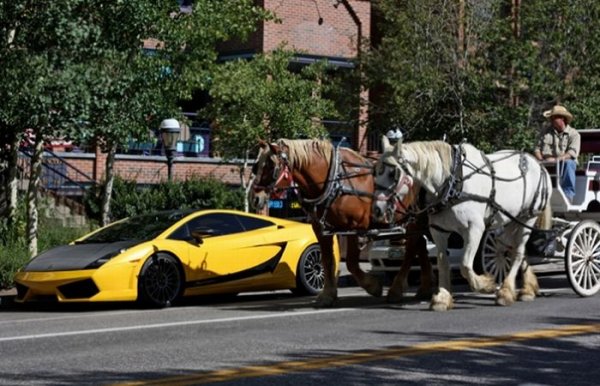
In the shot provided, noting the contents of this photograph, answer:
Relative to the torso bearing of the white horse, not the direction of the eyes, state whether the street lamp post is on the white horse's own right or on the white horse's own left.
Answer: on the white horse's own right

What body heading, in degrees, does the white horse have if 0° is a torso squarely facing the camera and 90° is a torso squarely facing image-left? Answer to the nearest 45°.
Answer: approximately 45°

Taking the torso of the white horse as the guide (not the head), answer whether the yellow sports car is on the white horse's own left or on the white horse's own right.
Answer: on the white horse's own right

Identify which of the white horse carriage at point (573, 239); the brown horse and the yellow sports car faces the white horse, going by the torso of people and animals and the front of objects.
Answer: the white horse carriage

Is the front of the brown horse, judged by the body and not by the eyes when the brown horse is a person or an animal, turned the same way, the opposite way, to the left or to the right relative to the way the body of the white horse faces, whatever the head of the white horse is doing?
the same way

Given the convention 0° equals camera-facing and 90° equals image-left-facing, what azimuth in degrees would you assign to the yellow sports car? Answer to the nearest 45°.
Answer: approximately 45°

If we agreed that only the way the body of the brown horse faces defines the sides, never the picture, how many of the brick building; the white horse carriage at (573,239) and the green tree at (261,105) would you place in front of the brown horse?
0

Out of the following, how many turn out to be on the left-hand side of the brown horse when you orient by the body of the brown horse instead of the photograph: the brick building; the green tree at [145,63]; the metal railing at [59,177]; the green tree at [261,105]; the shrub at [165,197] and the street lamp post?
0

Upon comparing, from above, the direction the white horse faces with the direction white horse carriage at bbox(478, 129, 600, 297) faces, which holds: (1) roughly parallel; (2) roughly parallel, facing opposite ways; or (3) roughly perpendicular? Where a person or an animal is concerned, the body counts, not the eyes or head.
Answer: roughly parallel

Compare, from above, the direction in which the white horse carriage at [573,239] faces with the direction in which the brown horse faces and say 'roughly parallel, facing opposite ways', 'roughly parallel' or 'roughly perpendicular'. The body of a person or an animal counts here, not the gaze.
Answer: roughly parallel

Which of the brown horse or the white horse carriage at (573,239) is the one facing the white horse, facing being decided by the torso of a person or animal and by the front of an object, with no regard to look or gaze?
the white horse carriage

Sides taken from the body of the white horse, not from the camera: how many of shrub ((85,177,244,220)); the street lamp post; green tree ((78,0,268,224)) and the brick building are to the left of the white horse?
0

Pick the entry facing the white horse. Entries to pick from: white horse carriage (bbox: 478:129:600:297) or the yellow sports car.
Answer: the white horse carriage

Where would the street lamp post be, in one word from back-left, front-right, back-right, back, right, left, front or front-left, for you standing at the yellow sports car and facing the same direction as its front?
back-right

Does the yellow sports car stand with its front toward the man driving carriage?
no

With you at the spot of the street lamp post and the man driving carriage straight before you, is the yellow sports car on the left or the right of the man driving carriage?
right

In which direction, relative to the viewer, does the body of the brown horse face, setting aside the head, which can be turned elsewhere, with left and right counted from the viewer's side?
facing the viewer and to the left of the viewer

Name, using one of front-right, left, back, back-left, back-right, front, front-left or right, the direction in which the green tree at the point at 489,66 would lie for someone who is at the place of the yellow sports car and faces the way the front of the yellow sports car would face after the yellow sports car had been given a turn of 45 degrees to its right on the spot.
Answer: back-right
